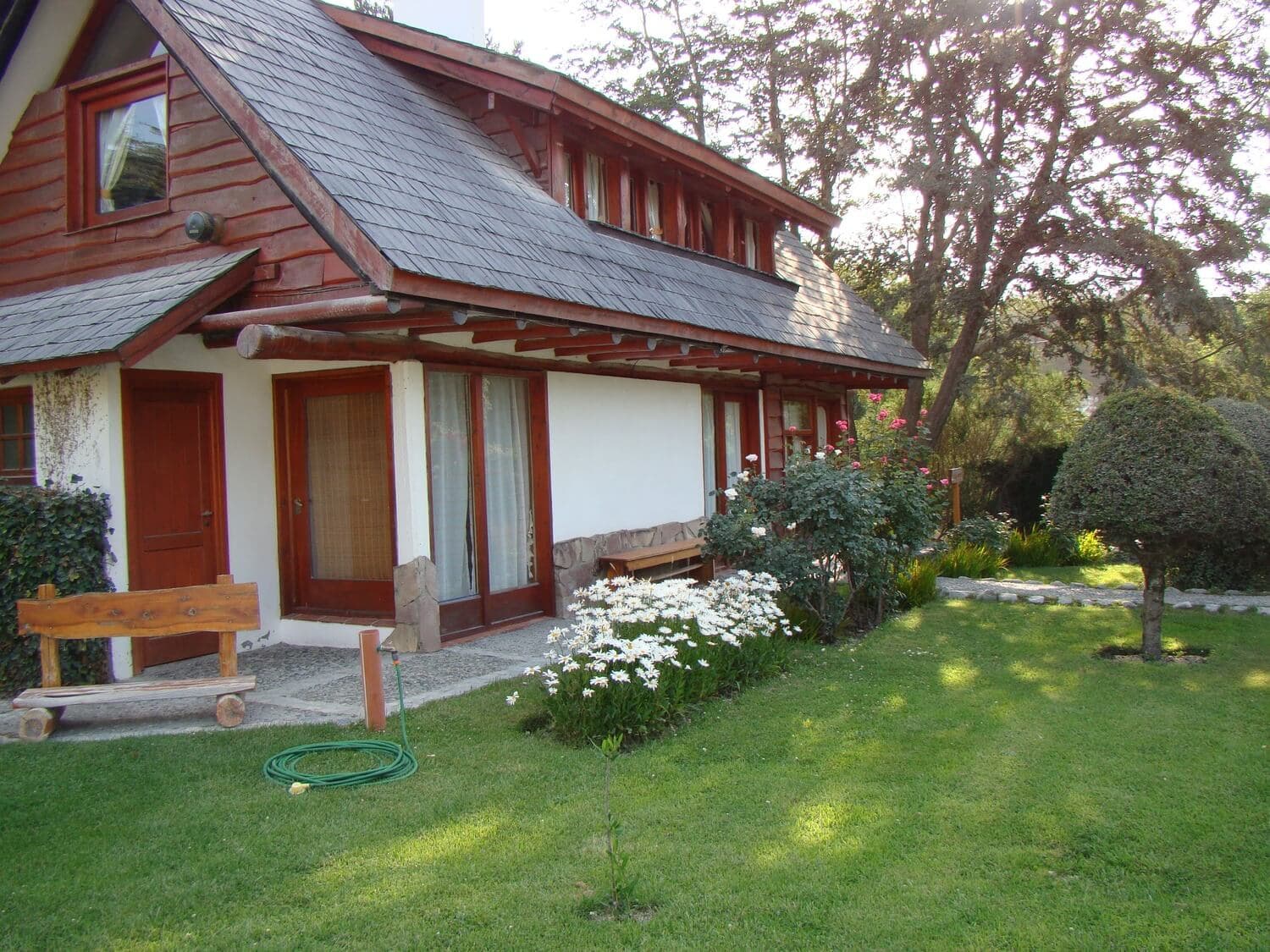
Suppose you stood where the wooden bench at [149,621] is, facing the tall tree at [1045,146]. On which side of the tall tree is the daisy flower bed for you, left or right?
right

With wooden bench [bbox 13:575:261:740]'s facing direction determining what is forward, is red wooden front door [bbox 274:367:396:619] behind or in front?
behind

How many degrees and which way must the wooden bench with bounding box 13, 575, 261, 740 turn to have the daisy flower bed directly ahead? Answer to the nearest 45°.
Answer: approximately 45° to its left

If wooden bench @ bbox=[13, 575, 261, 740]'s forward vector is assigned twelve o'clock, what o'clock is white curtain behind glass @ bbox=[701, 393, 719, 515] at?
The white curtain behind glass is roughly at 8 o'clock from the wooden bench.

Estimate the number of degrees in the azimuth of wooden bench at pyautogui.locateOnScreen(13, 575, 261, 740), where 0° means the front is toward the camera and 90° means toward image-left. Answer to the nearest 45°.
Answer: approximately 0°

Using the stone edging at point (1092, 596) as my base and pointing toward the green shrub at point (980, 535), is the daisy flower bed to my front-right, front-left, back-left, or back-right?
back-left

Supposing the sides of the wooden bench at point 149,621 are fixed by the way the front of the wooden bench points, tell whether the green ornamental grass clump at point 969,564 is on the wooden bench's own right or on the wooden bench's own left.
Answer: on the wooden bench's own left

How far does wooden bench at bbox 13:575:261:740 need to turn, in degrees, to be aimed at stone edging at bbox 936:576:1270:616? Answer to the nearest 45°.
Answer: approximately 90° to its left

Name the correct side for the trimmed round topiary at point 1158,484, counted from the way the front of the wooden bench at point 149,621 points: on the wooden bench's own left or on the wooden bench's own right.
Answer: on the wooden bench's own left

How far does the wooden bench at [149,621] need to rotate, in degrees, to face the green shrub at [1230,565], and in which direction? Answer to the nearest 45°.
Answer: approximately 90° to its left
